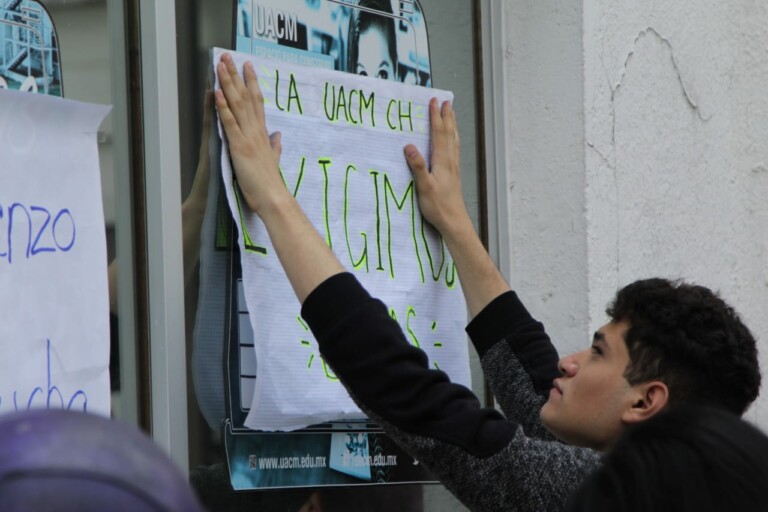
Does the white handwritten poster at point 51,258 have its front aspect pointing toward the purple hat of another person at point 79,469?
yes

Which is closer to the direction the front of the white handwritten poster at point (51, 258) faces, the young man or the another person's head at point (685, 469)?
the another person's head

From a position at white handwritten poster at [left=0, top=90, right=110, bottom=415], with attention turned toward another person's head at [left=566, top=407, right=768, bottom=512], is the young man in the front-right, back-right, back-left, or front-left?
front-left

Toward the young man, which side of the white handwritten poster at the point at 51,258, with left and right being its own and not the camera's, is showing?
left

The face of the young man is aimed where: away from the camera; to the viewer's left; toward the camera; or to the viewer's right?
to the viewer's left

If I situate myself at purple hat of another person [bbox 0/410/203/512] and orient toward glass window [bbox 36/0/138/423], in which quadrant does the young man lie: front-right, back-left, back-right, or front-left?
front-right

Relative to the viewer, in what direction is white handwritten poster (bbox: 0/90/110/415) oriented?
toward the camera

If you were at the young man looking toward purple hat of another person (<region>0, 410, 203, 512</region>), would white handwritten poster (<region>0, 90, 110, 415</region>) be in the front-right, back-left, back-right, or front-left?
front-right

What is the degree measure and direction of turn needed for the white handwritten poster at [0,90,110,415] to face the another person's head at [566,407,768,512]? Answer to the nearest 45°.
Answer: approximately 45° to its left
